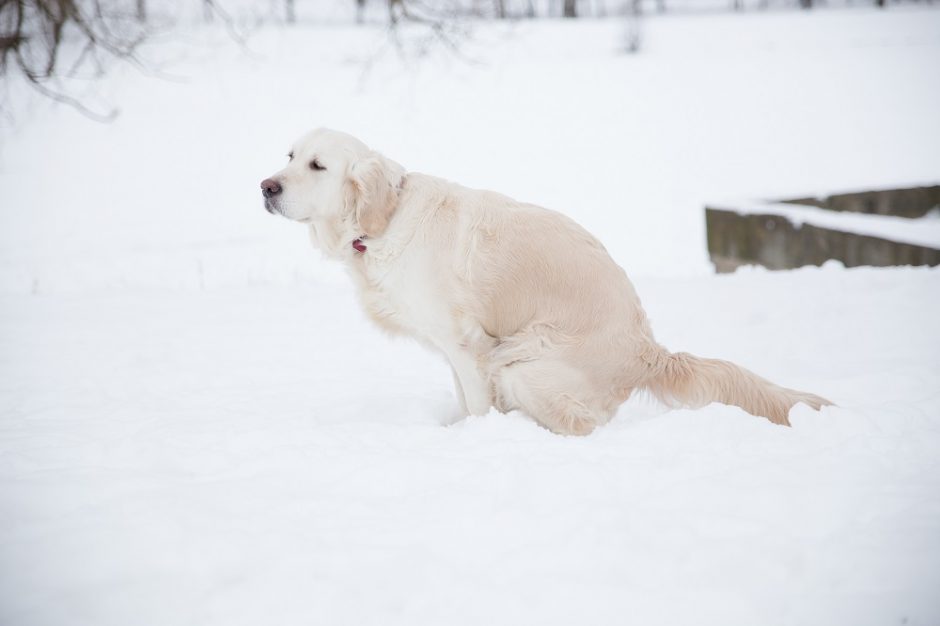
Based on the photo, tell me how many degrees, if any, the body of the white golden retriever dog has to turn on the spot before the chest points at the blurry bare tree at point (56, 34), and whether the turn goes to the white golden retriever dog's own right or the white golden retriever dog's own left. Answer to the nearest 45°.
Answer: approximately 45° to the white golden retriever dog's own right

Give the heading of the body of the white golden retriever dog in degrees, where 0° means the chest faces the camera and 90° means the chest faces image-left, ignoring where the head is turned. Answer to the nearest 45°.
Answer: approximately 90°
